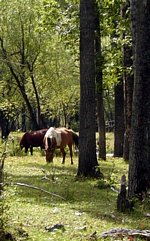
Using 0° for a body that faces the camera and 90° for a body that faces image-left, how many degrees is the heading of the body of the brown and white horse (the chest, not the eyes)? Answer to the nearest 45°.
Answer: approximately 45°

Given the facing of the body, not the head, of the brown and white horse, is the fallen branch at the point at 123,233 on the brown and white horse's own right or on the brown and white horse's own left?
on the brown and white horse's own left

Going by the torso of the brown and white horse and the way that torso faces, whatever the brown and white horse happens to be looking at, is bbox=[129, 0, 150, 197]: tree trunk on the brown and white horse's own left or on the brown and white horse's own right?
on the brown and white horse's own left

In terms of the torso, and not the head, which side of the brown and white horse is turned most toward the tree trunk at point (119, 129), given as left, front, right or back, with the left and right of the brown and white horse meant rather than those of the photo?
back
